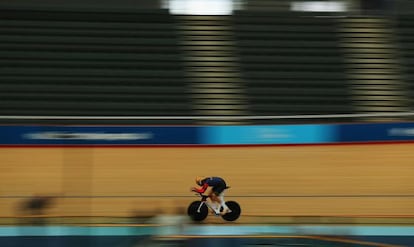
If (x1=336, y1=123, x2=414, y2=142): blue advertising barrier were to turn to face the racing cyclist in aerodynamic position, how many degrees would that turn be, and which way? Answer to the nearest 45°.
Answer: approximately 45° to its right

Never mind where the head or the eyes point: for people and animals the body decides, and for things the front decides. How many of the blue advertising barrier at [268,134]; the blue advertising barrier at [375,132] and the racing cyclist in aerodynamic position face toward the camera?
2

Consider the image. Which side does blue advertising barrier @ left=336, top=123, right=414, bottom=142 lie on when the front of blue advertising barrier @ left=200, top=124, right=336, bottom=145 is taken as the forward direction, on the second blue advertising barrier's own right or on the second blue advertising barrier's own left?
on the second blue advertising barrier's own left

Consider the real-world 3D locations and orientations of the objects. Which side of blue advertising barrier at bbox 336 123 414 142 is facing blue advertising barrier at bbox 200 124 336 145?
right
